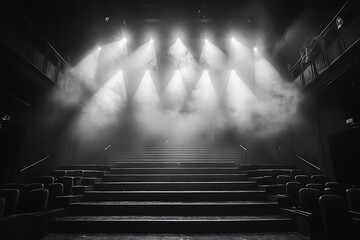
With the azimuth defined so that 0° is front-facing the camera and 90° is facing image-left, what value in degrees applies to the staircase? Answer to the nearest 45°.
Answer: approximately 0°

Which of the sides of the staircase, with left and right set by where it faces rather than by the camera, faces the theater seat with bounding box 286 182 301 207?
left

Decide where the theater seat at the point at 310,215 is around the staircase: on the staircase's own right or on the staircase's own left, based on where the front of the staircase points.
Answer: on the staircase's own left

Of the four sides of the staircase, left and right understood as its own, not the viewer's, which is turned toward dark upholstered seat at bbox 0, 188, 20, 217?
right

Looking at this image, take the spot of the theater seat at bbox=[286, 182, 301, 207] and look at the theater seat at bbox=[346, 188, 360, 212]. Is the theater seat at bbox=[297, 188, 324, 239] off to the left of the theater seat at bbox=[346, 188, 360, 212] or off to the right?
right

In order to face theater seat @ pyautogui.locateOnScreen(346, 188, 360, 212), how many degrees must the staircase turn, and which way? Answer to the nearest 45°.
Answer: approximately 90° to its left

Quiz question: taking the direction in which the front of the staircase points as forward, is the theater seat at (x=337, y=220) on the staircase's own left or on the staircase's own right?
on the staircase's own left
